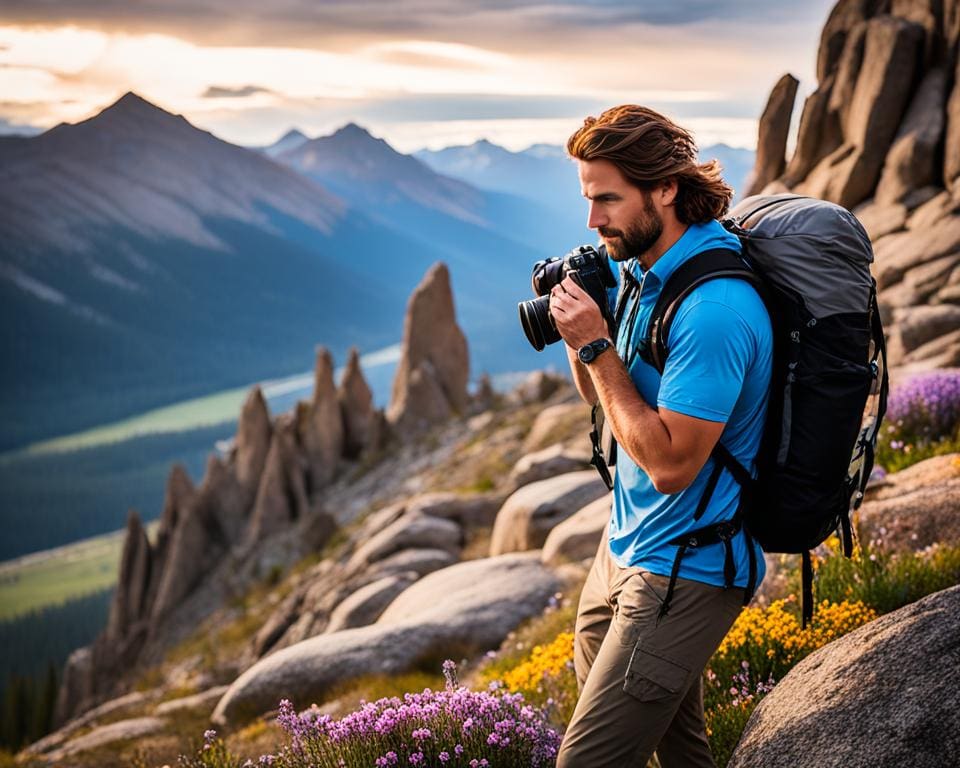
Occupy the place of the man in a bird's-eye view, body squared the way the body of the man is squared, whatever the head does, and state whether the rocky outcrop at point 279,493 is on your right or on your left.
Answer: on your right

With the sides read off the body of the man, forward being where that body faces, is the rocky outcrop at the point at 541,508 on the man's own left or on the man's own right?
on the man's own right

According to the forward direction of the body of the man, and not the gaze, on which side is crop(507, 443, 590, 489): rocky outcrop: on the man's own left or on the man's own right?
on the man's own right

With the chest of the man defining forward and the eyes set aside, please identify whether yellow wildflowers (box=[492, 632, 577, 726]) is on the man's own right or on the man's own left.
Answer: on the man's own right

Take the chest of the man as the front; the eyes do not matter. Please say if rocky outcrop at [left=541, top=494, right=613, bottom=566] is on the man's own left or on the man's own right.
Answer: on the man's own right

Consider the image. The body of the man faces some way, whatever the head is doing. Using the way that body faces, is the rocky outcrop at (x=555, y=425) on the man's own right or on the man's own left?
on the man's own right

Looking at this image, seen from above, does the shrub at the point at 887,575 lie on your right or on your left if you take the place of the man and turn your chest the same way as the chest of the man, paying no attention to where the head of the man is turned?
on your right

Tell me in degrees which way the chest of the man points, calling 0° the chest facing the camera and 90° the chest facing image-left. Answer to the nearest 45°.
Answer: approximately 90°
